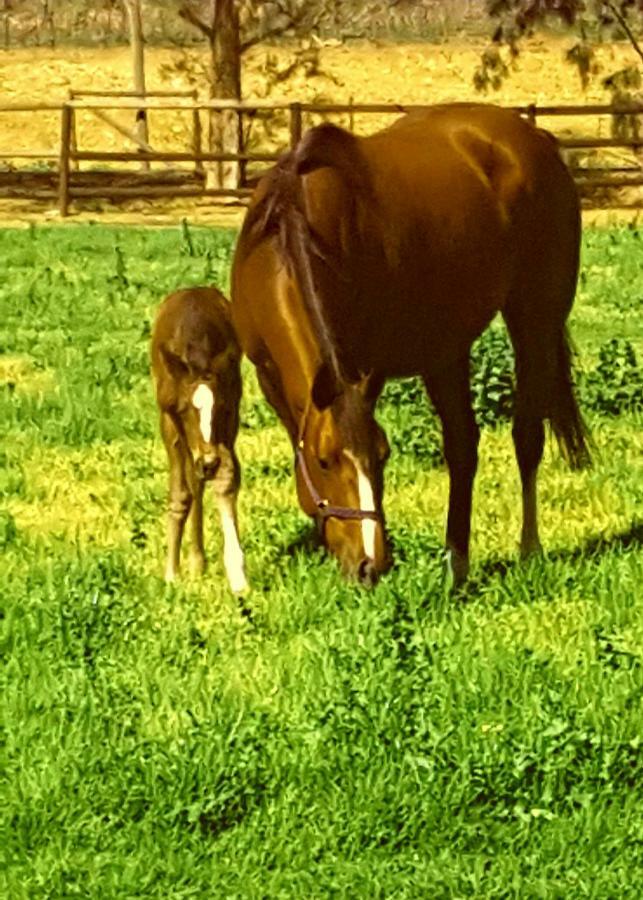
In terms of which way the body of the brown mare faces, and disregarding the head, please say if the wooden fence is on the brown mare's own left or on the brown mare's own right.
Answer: on the brown mare's own right

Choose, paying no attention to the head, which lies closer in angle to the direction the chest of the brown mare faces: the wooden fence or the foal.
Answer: the foal

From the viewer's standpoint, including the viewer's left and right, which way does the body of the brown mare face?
facing the viewer and to the left of the viewer

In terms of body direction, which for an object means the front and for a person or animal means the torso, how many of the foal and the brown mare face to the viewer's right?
0

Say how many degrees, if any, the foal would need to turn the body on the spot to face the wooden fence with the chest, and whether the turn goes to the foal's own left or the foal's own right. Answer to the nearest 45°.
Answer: approximately 180°

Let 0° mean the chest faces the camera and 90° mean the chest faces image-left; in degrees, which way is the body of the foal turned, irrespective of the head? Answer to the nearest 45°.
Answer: approximately 0°

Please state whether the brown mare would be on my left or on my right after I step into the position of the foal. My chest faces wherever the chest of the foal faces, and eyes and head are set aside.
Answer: on my left
